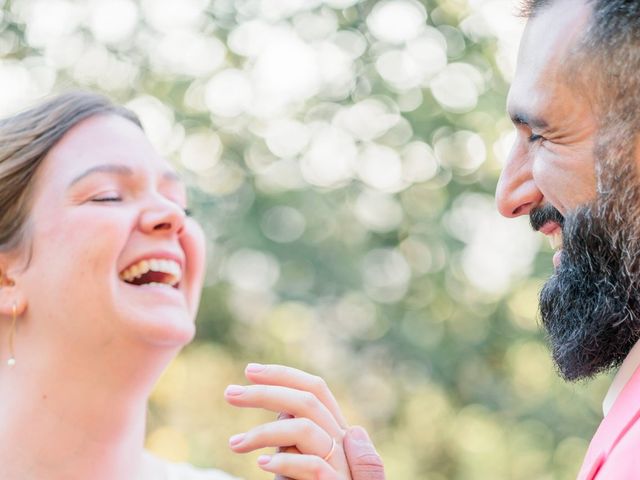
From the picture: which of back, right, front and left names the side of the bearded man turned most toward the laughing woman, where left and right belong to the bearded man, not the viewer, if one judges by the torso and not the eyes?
front

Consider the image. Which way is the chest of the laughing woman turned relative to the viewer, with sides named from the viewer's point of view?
facing the viewer and to the right of the viewer

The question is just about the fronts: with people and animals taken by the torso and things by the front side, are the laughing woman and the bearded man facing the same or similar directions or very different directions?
very different directions

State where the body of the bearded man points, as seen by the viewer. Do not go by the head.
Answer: to the viewer's left

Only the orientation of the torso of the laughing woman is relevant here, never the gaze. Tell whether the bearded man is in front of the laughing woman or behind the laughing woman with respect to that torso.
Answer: in front

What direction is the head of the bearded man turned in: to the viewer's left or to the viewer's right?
to the viewer's left

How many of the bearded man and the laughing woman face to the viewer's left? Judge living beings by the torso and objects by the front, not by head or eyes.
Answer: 1
